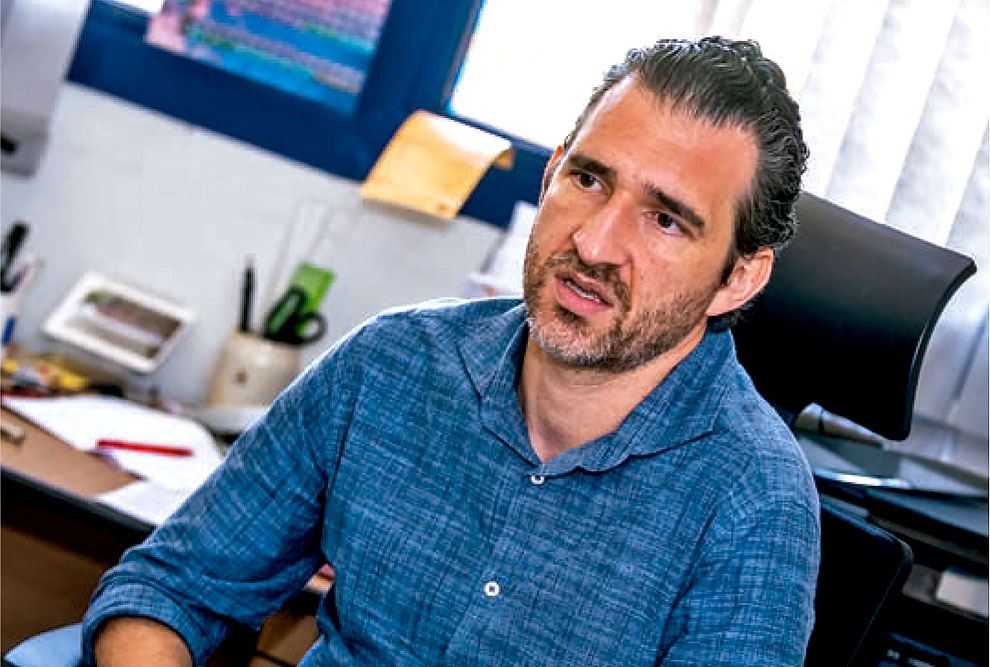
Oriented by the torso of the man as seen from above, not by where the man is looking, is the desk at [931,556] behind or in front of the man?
behind

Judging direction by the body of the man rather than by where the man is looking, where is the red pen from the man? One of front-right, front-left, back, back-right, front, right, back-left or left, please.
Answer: right

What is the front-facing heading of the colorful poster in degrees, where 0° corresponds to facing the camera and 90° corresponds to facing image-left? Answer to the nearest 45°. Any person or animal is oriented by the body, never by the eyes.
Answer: approximately 0°

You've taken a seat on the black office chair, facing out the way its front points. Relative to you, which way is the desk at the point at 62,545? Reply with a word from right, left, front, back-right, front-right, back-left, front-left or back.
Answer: front-right

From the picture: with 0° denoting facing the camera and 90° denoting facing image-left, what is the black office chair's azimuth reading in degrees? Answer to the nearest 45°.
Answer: approximately 45°

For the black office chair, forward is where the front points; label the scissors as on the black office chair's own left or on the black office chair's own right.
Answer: on the black office chair's own right

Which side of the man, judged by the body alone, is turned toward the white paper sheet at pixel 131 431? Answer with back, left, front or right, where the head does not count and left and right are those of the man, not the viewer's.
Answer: right

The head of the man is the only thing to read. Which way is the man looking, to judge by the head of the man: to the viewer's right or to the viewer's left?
to the viewer's left
